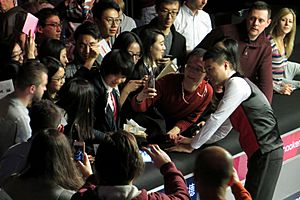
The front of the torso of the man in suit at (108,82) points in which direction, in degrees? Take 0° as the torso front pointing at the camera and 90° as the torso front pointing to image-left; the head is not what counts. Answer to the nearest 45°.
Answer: approximately 315°

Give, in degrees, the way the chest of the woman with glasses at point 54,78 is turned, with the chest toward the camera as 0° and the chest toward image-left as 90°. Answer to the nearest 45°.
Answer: approximately 315°

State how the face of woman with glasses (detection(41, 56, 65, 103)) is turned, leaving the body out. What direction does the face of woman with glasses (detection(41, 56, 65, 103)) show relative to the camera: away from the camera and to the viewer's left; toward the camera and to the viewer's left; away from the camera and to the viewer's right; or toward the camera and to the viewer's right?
toward the camera and to the viewer's right

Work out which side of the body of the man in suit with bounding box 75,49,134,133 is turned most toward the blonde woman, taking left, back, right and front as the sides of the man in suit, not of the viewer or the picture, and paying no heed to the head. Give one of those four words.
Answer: left

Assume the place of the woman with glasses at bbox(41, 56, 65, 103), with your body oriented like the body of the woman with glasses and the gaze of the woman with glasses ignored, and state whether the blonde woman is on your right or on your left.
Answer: on your left

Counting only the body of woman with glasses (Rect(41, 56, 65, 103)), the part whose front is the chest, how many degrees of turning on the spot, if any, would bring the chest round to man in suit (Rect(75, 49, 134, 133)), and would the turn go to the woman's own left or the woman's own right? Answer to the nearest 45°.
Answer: approximately 45° to the woman's own left
